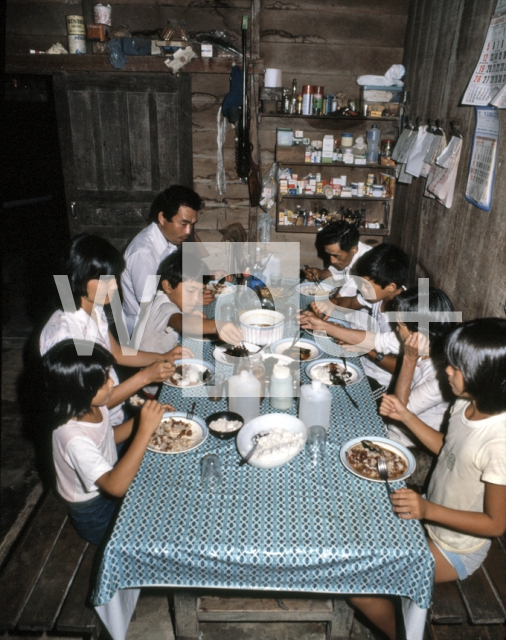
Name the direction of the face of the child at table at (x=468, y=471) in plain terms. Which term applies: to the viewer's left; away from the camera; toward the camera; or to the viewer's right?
to the viewer's left

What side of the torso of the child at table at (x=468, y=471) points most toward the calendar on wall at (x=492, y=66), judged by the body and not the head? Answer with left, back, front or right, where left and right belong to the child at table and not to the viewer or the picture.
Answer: right

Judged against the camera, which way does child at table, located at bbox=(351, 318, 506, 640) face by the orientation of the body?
to the viewer's left

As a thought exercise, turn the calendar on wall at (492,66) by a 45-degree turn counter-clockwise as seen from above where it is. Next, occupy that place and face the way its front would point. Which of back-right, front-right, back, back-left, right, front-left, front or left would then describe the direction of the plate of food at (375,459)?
front

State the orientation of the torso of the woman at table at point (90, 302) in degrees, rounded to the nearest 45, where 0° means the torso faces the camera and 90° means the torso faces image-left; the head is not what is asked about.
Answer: approximately 270°

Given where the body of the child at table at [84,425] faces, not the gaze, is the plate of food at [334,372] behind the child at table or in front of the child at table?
in front

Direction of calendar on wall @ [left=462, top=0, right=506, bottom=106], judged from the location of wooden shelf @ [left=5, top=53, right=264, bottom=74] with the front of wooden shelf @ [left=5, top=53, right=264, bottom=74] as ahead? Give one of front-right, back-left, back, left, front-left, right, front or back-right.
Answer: front-left

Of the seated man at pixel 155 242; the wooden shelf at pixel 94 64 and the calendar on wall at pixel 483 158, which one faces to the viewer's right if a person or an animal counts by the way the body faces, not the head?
the seated man

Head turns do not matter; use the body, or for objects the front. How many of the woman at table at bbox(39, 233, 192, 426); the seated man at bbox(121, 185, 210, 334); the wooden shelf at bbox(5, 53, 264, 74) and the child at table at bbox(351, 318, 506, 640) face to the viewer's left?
1

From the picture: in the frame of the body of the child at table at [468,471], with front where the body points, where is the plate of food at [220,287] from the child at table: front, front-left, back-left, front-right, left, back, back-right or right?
front-right

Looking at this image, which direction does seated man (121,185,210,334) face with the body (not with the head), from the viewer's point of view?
to the viewer's right

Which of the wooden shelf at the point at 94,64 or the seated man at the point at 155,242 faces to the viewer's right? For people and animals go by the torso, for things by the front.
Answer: the seated man

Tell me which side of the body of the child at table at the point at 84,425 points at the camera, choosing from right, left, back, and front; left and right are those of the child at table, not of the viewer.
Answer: right

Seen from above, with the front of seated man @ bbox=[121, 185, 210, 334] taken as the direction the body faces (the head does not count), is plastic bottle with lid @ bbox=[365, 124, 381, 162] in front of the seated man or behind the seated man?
in front

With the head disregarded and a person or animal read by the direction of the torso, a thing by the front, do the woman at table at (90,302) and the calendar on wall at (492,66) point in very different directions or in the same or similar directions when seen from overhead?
very different directions

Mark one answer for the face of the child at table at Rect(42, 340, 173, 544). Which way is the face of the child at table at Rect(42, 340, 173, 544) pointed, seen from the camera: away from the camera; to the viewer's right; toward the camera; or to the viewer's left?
to the viewer's right

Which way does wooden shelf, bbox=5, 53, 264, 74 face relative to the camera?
toward the camera

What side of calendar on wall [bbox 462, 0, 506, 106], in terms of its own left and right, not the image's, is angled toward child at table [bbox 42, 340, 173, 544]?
front

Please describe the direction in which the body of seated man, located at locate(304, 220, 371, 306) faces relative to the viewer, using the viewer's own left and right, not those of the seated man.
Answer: facing the viewer and to the left of the viewer
